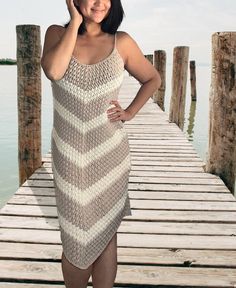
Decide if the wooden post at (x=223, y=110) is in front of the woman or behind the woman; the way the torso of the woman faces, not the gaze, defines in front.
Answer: behind

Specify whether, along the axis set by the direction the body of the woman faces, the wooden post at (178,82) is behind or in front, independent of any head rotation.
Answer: behind

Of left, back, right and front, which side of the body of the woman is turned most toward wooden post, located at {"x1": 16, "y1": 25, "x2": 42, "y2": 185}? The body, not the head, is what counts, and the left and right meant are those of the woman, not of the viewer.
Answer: back

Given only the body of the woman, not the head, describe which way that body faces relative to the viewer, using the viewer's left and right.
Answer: facing the viewer

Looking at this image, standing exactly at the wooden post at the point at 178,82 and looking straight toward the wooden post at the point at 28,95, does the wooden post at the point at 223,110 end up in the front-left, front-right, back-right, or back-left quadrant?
front-left

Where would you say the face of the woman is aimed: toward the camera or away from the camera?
toward the camera
